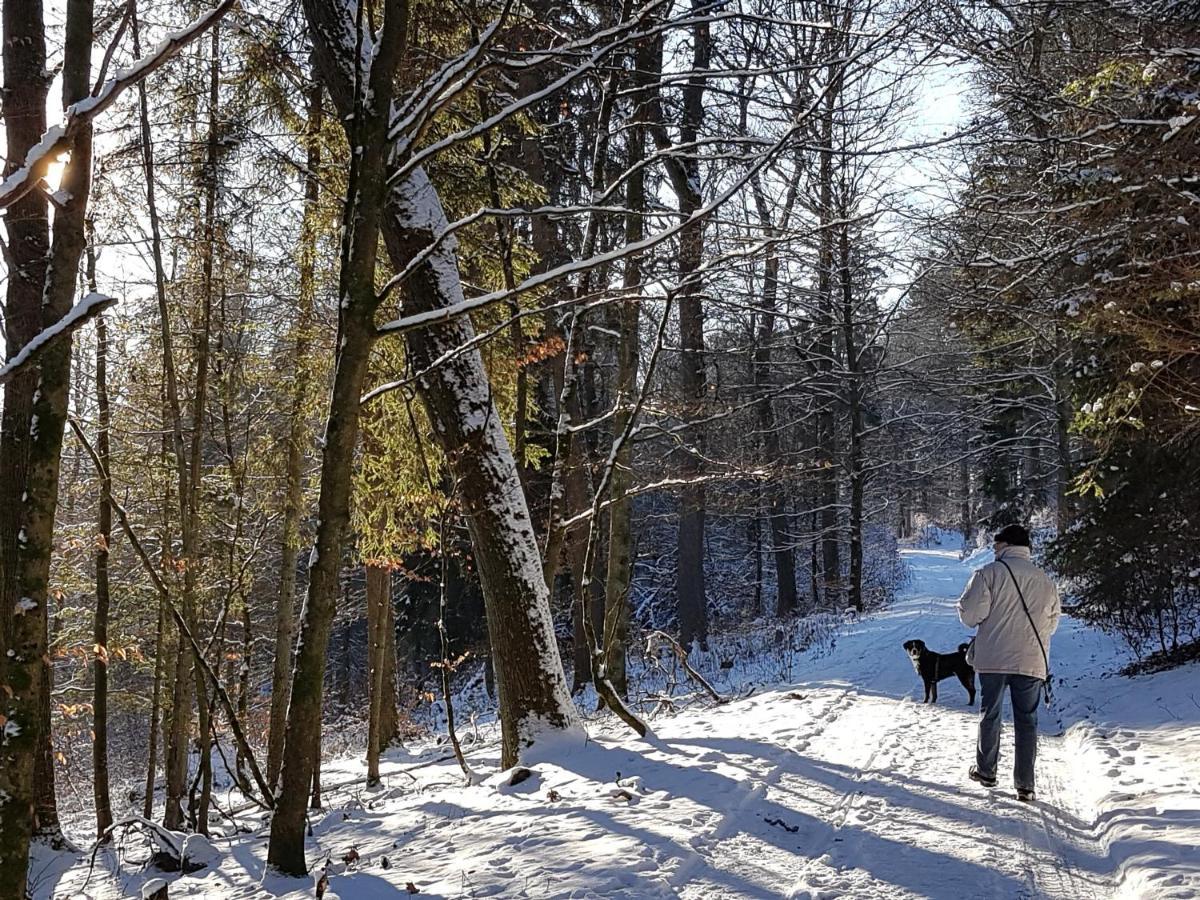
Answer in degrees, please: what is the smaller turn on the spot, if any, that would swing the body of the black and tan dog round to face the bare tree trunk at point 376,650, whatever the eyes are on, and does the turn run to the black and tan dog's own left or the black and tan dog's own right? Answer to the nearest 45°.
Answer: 0° — it already faces it

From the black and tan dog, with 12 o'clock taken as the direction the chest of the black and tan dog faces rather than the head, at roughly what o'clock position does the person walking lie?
The person walking is roughly at 9 o'clock from the black and tan dog.

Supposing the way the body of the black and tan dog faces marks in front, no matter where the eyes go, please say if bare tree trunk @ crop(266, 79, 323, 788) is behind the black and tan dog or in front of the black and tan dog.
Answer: in front

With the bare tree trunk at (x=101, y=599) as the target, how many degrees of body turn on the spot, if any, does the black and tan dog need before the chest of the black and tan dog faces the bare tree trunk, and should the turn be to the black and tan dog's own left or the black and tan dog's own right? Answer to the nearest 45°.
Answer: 0° — it already faces it

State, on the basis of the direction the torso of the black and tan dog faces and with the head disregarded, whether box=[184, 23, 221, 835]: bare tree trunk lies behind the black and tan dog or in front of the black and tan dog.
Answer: in front

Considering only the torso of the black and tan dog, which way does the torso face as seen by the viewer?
to the viewer's left

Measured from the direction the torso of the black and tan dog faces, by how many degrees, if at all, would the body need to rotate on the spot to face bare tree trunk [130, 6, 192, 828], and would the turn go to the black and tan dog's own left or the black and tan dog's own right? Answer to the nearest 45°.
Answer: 0° — it already faces it

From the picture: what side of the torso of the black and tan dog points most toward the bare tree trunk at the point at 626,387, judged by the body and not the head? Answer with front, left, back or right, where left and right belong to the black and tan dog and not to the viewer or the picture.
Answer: front

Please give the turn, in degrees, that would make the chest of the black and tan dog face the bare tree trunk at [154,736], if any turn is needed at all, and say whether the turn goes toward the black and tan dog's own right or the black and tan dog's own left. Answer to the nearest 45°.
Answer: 0° — it already faces it
